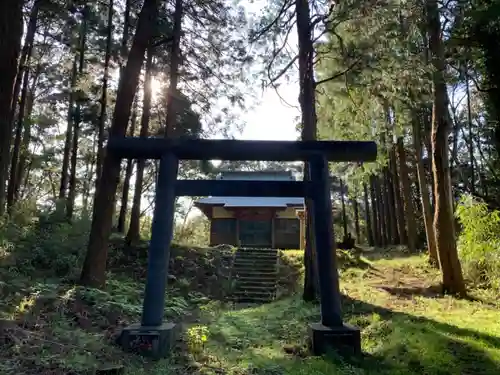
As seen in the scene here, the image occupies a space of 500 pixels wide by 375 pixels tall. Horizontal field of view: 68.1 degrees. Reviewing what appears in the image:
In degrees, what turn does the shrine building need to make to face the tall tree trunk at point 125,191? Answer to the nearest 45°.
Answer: approximately 45° to its right

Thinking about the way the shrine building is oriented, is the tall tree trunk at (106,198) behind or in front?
in front

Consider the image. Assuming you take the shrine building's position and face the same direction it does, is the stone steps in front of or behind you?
in front

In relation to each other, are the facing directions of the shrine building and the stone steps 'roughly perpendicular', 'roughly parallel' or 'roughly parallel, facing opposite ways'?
roughly parallel

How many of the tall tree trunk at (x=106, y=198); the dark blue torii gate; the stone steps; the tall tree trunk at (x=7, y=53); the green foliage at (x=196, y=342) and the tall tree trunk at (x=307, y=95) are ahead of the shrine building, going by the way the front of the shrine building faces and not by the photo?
6

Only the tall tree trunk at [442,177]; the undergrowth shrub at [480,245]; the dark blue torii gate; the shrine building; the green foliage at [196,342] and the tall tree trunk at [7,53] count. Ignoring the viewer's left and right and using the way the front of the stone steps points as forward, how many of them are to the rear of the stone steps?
1

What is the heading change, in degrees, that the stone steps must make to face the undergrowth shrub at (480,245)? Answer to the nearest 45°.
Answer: approximately 45° to its left

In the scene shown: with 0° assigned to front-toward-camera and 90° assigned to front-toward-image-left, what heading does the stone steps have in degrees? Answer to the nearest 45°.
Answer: approximately 0°

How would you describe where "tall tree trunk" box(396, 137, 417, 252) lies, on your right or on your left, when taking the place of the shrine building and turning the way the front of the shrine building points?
on your left

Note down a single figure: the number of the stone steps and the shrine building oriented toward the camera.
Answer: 2

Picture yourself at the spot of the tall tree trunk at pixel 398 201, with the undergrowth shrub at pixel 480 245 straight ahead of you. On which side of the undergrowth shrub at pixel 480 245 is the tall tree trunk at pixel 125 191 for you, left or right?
right

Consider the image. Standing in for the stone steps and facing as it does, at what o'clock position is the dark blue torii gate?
The dark blue torii gate is roughly at 12 o'clock from the stone steps.

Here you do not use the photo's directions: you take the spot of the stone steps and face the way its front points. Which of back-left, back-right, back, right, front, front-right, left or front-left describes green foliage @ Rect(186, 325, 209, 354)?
front

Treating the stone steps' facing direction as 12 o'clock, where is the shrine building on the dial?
The shrine building is roughly at 6 o'clock from the stone steps.

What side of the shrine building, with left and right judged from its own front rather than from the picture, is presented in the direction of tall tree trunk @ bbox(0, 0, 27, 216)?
front

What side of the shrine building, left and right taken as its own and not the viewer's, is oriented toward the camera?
front

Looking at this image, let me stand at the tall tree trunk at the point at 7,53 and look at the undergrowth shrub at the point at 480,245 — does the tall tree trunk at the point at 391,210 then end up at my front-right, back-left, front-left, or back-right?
front-left
